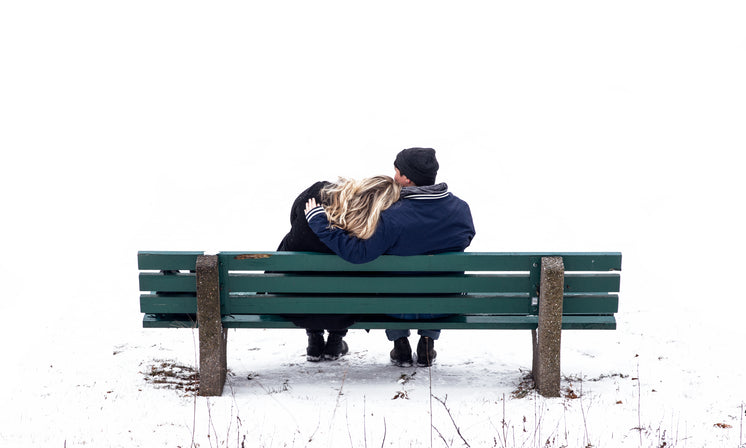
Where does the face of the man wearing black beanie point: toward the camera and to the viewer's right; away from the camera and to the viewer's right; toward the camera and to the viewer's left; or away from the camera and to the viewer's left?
away from the camera and to the viewer's left

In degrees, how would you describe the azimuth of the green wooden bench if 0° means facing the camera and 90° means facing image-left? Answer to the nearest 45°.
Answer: approximately 180°

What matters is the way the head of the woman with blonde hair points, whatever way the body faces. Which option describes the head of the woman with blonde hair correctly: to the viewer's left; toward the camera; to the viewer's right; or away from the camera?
away from the camera

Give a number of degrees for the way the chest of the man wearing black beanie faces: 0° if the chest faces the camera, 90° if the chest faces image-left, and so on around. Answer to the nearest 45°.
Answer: approximately 180°
